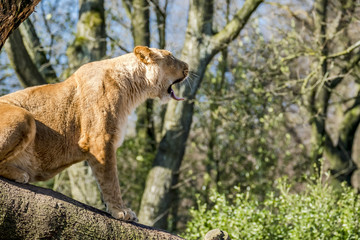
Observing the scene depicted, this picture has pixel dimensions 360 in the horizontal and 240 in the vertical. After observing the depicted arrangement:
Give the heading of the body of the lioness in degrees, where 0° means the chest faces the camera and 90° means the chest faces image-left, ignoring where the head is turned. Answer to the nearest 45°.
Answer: approximately 270°

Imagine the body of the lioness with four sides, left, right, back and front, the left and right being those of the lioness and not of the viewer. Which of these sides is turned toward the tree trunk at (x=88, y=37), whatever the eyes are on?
left

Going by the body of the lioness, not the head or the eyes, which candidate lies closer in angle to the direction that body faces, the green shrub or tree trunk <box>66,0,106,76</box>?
the green shrub

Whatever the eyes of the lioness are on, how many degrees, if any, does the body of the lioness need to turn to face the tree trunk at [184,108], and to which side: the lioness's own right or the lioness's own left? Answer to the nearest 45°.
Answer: approximately 90° to the lioness's own left

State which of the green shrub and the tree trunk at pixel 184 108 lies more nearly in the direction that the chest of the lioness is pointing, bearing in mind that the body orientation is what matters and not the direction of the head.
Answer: the green shrub
